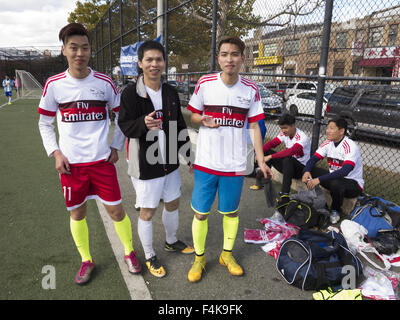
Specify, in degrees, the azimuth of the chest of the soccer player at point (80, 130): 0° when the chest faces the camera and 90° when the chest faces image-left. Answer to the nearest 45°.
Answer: approximately 0°

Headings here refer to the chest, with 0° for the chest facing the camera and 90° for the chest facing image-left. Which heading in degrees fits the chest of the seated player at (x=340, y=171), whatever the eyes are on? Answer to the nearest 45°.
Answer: approximately 45°

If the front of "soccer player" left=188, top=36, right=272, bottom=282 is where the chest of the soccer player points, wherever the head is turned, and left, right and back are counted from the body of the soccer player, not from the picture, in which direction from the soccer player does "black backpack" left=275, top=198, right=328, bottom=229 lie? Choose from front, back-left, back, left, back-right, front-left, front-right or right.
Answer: back-left

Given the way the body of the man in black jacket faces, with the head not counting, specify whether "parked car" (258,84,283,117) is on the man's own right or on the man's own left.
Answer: on the man's own left

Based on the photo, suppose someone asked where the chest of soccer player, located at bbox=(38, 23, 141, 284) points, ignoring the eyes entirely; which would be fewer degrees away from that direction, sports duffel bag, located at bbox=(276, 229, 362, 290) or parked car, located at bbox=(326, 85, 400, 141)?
the sports duffel bag

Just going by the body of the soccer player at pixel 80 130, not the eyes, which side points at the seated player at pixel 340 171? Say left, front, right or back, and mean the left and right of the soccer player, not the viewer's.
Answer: left

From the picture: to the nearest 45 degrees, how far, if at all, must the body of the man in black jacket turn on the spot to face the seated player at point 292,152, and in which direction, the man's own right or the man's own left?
approximately 90° to the man's own left

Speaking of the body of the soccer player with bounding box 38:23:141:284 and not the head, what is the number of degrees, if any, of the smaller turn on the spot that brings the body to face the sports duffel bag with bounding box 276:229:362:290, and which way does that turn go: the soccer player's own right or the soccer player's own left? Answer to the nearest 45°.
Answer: approximately 90° to the soccer player's own left

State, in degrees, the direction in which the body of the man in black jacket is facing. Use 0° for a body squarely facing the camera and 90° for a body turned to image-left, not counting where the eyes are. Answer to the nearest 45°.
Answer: approximately 315°
